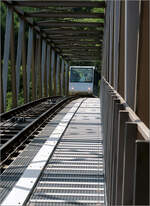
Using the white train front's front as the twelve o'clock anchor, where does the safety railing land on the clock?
The safety railing is roughly at 12 o'clock from the white train front.

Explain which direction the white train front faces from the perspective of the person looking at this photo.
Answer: facing the viewer

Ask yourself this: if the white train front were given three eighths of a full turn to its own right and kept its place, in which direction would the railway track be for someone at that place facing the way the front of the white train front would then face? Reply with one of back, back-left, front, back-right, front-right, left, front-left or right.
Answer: back-left
